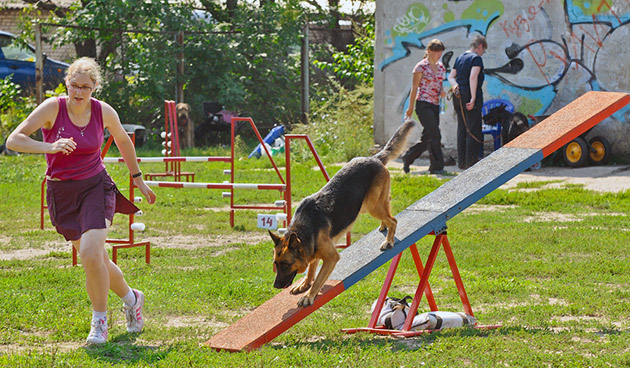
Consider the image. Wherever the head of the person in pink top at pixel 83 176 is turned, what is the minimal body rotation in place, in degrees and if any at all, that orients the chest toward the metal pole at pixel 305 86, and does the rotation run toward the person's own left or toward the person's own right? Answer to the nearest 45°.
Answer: approximately 180°

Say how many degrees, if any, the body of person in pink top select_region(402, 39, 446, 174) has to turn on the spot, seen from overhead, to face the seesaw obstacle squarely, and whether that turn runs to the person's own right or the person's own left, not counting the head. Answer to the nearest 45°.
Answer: approximately 45° to the person's own right

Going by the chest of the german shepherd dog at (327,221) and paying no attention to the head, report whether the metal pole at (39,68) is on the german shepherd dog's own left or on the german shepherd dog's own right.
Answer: on the german shepherd dog's own right

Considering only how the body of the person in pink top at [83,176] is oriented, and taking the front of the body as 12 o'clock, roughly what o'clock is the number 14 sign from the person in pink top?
The number 14 sign is roughly at 7 o'clock from the person in pink top.

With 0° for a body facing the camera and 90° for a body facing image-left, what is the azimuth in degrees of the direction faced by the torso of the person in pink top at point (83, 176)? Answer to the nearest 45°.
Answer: approximately 0°

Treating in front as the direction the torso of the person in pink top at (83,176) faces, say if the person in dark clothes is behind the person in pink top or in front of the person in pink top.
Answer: behind

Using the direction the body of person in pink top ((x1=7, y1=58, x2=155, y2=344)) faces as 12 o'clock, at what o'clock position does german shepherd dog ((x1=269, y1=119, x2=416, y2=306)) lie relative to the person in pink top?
The german shepherd dog is roughly at 9 o'clock from the person in pink top.
